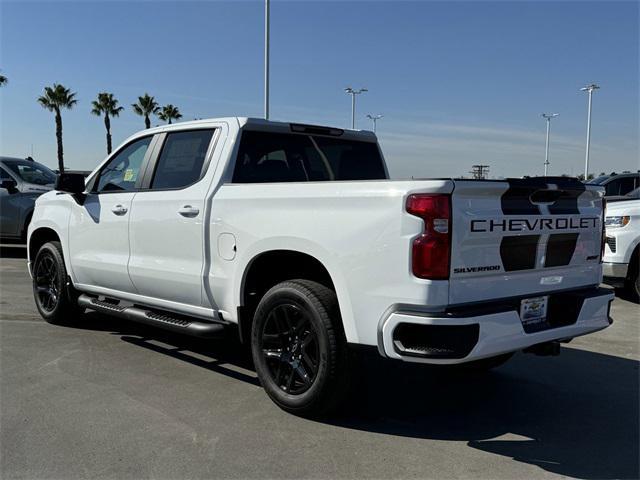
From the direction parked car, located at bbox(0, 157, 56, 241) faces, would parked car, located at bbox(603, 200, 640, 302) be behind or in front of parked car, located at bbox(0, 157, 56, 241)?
in front

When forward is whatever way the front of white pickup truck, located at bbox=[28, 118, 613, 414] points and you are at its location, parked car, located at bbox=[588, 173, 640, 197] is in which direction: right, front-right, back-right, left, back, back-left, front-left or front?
right

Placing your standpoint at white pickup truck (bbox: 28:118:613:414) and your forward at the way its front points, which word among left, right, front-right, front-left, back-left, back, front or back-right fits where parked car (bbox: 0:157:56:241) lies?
front

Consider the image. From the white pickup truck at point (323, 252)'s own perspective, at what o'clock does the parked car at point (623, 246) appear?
The parked car is roughly at 3 o'clock from the white pickup truck.

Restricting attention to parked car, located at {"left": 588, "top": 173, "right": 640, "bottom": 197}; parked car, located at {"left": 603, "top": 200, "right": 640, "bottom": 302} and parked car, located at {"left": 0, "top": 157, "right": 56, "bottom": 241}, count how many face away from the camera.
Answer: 0

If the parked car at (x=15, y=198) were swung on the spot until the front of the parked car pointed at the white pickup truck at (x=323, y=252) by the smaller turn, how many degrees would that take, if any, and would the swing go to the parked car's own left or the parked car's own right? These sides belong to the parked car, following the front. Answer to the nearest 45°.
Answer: approximately 45° to the parked car's own right

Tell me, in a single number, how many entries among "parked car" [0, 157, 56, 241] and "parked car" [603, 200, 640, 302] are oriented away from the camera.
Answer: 0

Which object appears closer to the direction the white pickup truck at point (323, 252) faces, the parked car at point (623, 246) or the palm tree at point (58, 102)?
the palm tree

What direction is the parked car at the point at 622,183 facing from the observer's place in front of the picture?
facing the viewer and to the left of the viewer

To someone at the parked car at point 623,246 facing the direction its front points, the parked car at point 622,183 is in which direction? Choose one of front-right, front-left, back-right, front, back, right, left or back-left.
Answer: back-right

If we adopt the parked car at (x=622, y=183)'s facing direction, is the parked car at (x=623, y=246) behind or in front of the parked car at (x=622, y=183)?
in front

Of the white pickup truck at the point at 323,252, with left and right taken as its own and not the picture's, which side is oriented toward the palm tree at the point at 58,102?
front

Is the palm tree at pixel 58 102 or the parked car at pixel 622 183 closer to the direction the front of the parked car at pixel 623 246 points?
the palm tree

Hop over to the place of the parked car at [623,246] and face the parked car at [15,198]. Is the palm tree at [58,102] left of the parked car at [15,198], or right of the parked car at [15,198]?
right

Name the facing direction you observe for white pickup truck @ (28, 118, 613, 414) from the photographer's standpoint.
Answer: facing away from the viewer and to the left of the viewer
